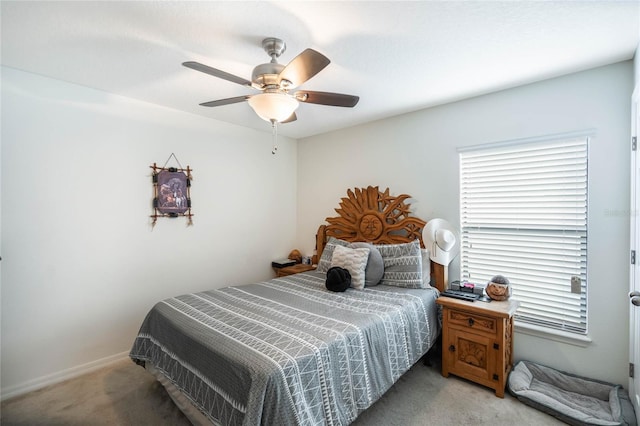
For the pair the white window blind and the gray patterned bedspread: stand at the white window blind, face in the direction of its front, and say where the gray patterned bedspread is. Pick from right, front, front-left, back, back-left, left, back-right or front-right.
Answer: front

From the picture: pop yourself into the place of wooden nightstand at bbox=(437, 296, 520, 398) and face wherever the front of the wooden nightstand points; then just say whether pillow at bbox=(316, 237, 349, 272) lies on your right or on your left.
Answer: on your right

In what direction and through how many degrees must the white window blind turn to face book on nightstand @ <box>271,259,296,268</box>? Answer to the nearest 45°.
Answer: approximately 45° to its right

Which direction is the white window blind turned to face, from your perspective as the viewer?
facing the viewer and to the left of the viewer

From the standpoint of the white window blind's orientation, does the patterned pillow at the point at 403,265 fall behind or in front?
in front

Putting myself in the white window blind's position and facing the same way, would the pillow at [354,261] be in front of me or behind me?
in front

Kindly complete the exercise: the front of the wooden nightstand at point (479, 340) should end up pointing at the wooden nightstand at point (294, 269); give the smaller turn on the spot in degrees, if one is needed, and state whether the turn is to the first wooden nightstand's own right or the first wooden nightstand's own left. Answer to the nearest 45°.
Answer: approximately 45° to the first wooden nightstand's own right
